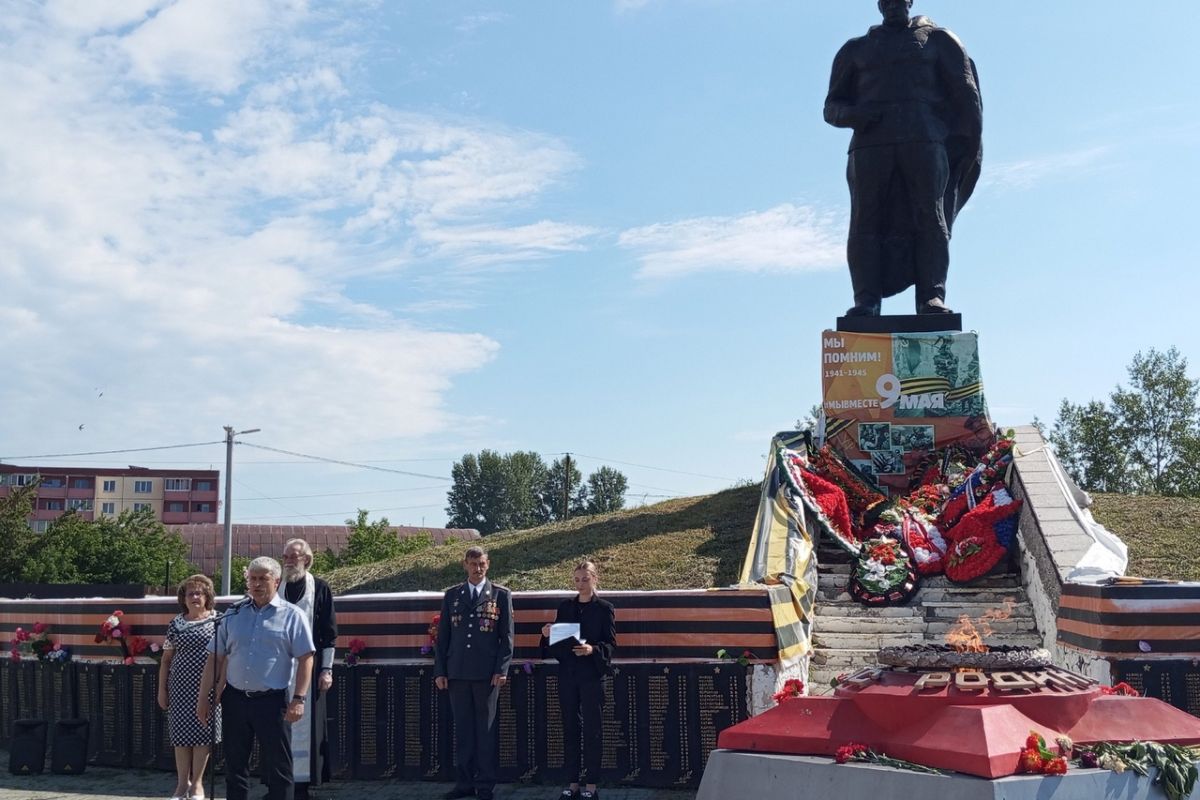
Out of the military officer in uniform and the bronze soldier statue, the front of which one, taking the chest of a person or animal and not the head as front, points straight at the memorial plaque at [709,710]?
the bronze soldier statue

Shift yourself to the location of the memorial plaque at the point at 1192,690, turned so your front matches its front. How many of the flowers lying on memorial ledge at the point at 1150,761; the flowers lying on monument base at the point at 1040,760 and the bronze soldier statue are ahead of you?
2

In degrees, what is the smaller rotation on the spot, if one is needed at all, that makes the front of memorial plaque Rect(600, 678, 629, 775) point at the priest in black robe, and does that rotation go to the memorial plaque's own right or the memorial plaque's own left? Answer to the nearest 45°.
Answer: approximately 90° to the memorial plaque's own right

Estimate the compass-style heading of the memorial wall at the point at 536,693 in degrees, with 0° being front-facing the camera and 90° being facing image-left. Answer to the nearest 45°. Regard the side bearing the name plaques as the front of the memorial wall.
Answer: approximately 0°

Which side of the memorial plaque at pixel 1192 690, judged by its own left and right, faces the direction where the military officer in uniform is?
right

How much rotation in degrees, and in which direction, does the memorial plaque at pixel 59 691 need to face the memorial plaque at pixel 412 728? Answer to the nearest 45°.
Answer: approximately 45° to its left

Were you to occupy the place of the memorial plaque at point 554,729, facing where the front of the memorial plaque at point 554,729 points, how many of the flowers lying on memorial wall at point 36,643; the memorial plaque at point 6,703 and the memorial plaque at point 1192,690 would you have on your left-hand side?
1
